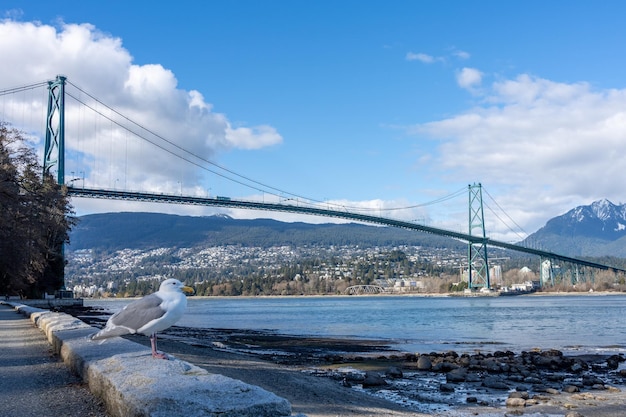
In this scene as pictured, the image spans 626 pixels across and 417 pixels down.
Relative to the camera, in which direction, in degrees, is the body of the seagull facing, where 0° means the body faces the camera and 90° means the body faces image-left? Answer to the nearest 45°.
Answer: approximately 270°
